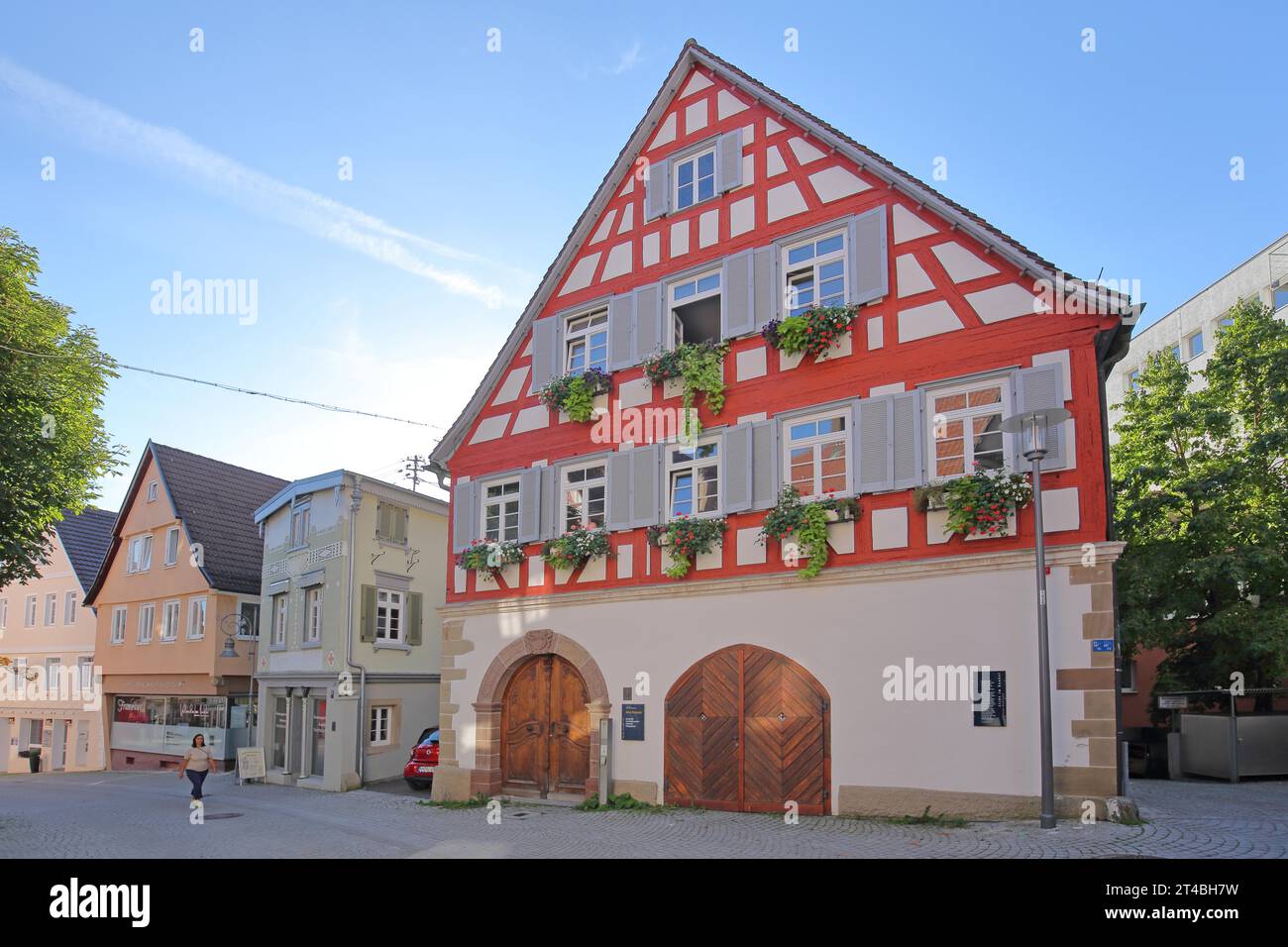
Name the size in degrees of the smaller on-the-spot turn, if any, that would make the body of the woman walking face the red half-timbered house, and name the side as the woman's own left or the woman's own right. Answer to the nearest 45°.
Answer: approximately 45° to the woman's own left

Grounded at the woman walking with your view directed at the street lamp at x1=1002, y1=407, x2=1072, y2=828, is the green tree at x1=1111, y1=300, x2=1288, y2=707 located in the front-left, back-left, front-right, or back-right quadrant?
front-left

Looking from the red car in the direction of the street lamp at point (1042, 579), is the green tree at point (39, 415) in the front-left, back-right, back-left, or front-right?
back-right

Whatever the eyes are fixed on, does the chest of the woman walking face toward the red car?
no

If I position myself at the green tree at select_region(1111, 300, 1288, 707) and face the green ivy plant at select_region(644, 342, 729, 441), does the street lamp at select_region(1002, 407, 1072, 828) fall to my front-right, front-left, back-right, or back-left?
front-left

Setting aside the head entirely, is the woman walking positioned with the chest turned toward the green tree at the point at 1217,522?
no

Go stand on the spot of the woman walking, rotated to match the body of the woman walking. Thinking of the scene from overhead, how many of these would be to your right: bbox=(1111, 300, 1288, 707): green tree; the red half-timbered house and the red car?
0

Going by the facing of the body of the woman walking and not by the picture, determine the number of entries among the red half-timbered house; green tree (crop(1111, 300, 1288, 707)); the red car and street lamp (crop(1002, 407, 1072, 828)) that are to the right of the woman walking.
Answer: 0

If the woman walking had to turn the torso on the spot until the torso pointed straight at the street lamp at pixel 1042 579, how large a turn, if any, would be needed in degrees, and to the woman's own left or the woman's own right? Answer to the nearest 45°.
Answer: approximately 45° to the woman's own left

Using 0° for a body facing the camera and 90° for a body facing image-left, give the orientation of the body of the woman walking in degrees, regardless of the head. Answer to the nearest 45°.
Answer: approximately 0°
